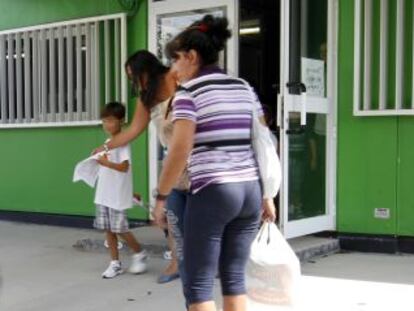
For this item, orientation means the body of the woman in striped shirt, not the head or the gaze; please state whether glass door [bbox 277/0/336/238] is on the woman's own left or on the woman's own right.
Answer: on the woman's own right

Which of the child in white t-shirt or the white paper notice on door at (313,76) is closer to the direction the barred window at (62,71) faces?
the child in white t-shirt

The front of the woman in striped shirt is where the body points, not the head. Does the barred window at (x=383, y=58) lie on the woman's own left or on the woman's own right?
on the woman's own right

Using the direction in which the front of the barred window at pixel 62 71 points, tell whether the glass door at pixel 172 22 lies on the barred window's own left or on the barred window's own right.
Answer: on the barred window's own left

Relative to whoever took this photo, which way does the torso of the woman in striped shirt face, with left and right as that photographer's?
facing away from the viewer and to the left of the viewer

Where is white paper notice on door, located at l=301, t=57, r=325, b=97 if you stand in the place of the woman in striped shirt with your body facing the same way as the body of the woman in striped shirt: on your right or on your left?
on your right

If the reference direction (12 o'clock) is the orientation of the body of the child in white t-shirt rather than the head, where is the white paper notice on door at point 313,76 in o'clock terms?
The white paper notice on door is roughly at 7 o'clock from the child in white t-shirt.

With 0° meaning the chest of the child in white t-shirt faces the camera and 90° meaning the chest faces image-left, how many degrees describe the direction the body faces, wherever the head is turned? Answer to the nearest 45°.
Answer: approximately 45°

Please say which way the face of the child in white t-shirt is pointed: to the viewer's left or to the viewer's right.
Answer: to the viewer's left

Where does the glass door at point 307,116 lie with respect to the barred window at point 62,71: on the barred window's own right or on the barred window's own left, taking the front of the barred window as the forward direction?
on the barred window's own left
